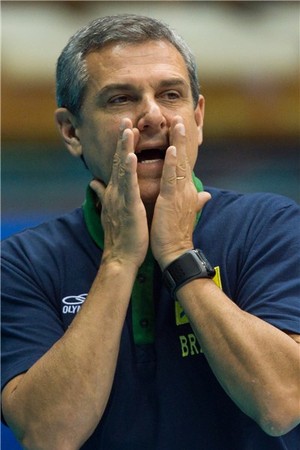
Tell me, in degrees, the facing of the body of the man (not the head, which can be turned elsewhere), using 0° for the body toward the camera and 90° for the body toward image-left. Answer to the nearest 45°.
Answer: approximately 0°
